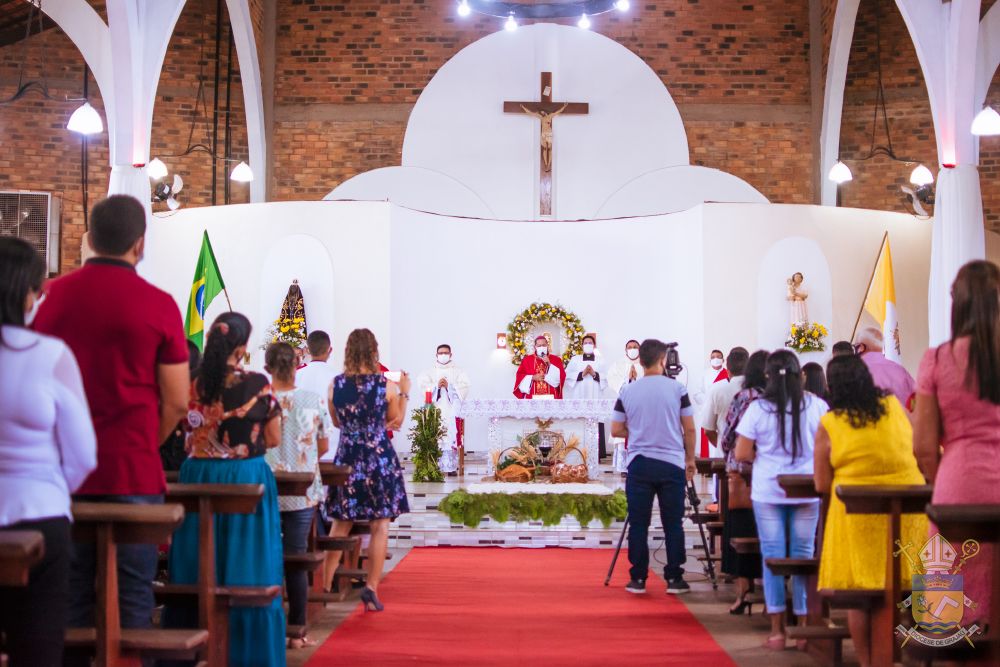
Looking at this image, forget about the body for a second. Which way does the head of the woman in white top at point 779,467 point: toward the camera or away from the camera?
away from the camera

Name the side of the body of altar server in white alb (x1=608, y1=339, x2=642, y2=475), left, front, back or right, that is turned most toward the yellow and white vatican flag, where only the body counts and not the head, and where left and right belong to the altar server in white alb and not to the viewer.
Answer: left

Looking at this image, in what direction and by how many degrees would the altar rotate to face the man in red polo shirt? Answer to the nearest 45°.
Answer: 0° — it already faces them

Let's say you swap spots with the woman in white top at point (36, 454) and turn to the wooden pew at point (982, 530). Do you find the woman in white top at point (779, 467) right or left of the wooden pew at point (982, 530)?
left

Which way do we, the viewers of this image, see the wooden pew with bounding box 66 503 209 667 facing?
facing away from the viewer

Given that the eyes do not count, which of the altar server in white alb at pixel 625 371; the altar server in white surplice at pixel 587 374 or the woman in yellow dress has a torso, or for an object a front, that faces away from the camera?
the woman in yellow dress

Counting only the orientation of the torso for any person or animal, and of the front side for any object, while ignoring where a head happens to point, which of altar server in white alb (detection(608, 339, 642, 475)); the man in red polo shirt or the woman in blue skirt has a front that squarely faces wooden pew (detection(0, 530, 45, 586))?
the altar server in white alb

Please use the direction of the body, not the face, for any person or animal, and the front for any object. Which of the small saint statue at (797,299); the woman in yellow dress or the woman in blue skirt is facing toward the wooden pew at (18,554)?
the small saint statue

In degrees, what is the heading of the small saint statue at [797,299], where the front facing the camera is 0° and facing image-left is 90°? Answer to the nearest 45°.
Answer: approximately 0°

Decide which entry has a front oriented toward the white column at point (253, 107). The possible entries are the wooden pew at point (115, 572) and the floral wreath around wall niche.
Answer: the wooden pew

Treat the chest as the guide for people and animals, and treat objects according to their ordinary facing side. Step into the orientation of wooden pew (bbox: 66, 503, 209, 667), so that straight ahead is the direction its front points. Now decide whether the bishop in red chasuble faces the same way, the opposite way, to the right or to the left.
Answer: the opposite way

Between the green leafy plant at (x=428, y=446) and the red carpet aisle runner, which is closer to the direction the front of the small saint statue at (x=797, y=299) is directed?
the red carpet aisle runner

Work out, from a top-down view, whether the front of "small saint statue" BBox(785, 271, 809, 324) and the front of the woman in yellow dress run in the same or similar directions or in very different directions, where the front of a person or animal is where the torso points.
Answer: very different directions

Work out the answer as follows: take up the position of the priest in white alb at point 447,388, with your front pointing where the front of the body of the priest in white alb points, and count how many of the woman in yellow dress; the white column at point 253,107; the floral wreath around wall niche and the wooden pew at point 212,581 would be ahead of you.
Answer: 2

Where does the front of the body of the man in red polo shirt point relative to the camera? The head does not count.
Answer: away from the camera

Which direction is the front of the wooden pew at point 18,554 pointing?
away from the camera
